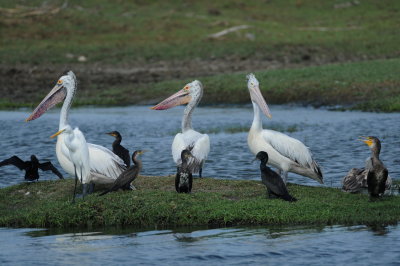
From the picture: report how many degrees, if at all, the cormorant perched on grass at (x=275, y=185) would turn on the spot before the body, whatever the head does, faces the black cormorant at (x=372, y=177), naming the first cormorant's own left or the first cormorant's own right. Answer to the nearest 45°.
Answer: approximately 135° to the first cormorant's own right

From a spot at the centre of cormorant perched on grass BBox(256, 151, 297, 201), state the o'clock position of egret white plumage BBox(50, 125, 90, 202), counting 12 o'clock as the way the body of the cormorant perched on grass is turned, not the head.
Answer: The egret white plumage is roughly at 12 o'clock from the cormorant perched on grass.

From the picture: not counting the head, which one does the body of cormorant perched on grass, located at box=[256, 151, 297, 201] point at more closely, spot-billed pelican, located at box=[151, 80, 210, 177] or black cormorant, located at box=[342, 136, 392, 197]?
the spot-billed pelican

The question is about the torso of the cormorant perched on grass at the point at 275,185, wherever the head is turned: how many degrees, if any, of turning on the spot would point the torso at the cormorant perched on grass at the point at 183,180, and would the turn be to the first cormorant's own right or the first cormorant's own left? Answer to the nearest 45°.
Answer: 0° — it already faces it

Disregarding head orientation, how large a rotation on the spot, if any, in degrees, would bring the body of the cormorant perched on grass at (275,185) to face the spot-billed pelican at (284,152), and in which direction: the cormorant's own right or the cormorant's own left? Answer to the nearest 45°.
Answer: approximately 90° to the cormorant's own right

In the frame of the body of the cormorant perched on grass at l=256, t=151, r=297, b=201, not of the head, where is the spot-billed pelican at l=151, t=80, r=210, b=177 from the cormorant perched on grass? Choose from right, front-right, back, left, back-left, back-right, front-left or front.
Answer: front-right

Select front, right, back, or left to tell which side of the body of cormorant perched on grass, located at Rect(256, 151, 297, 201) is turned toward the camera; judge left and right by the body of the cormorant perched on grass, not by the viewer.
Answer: left

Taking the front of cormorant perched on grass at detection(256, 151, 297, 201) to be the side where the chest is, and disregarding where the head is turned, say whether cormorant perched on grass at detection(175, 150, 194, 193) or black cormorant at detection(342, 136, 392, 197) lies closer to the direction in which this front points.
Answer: the cormorant perched on grass

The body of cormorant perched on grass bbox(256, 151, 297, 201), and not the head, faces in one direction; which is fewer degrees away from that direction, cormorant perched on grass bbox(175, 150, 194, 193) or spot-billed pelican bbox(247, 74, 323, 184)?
the cormorant perched on grass
